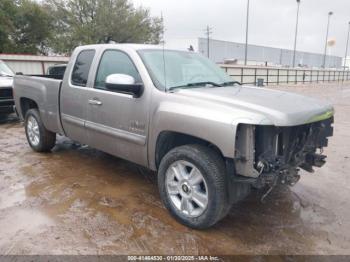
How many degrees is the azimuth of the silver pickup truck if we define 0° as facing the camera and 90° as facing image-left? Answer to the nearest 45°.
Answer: approximately 315°

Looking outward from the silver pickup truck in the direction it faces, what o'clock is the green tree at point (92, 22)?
The green tree is roughly at 7 o'clock from the silver pickup truck.

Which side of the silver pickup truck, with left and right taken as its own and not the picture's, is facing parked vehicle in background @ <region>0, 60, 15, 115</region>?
back

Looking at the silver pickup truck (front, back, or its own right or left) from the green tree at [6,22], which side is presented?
back

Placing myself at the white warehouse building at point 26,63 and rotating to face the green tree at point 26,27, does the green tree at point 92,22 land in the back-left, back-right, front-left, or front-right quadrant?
front-right

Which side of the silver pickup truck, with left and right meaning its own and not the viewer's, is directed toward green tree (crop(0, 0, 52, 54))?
back
